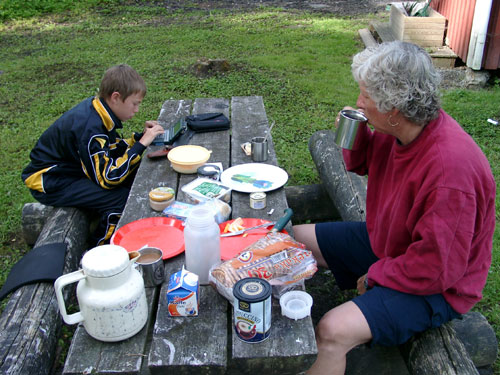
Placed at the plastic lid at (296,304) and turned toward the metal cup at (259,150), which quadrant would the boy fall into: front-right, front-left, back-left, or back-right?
front-left

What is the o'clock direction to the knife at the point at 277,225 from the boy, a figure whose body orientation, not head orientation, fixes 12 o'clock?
The knife is roughly at 2 o'clock from the boy.

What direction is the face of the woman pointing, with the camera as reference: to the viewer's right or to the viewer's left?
to the viewer's left

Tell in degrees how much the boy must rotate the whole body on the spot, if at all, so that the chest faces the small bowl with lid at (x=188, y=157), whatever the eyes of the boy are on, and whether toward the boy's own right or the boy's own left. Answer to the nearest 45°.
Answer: approximately 45° to the boy's own right

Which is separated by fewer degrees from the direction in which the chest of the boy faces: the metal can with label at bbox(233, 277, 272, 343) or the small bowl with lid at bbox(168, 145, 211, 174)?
the small bowl with lid

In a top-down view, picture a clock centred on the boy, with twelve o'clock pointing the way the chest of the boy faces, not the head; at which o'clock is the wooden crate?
The wooden crate is roughly at 11 o'clock from the boy.

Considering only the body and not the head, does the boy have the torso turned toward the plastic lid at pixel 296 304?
no

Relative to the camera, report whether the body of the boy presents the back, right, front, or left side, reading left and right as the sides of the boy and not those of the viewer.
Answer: right

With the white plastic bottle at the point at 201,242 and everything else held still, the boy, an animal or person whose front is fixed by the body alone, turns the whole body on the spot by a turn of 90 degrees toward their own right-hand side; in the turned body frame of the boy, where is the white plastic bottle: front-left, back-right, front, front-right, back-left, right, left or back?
front

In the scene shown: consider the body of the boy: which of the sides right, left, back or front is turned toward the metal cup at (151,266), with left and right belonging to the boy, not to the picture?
right

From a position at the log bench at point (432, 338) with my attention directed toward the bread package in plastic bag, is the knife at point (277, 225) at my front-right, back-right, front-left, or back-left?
front-right

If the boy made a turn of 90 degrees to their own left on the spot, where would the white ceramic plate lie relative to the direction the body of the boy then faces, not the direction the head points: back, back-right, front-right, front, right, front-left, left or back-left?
back-right

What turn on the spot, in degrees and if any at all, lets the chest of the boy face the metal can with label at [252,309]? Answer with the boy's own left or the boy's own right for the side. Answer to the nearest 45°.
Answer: approximately 90° to the boy's own right

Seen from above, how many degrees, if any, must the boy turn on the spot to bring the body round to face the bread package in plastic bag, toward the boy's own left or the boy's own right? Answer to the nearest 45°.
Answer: approximately 90° to the boy's own right

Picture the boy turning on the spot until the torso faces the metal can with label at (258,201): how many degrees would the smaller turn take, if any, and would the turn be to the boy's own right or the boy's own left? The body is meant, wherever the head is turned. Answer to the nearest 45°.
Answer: approximately 45° to the boy's own right

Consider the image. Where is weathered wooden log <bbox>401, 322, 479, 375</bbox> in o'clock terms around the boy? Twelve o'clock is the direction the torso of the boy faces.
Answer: The weathered wooden log is roughly at 2 o'clock from the boy.

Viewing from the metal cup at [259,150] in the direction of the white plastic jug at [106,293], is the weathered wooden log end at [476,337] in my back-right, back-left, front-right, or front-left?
front-left

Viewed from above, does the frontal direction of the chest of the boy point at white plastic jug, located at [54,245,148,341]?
no
